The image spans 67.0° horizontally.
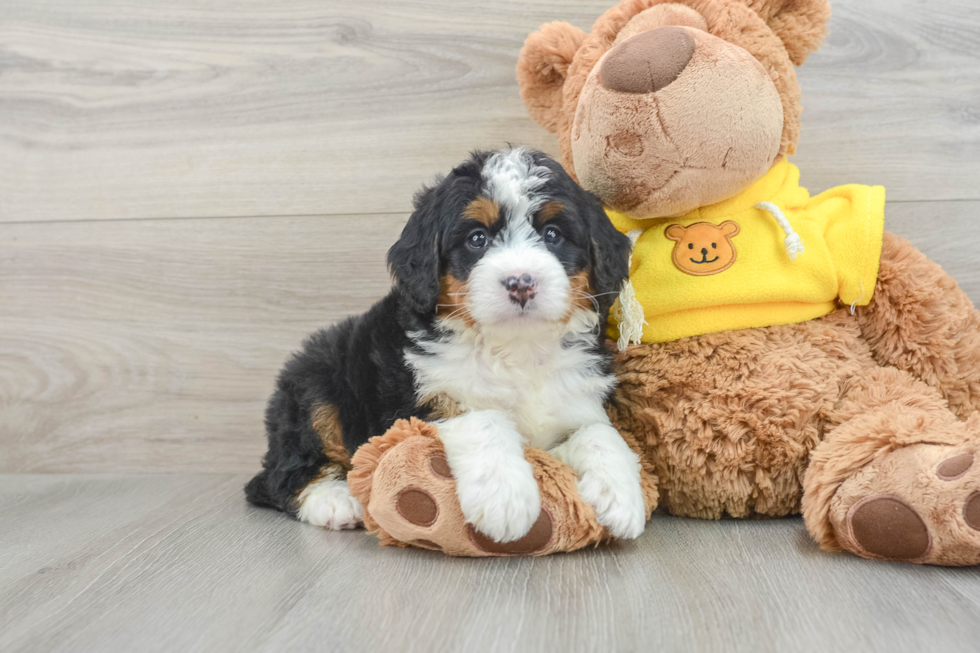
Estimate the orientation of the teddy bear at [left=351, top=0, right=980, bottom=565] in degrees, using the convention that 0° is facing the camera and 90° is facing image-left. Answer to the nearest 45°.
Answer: approximately 0°
